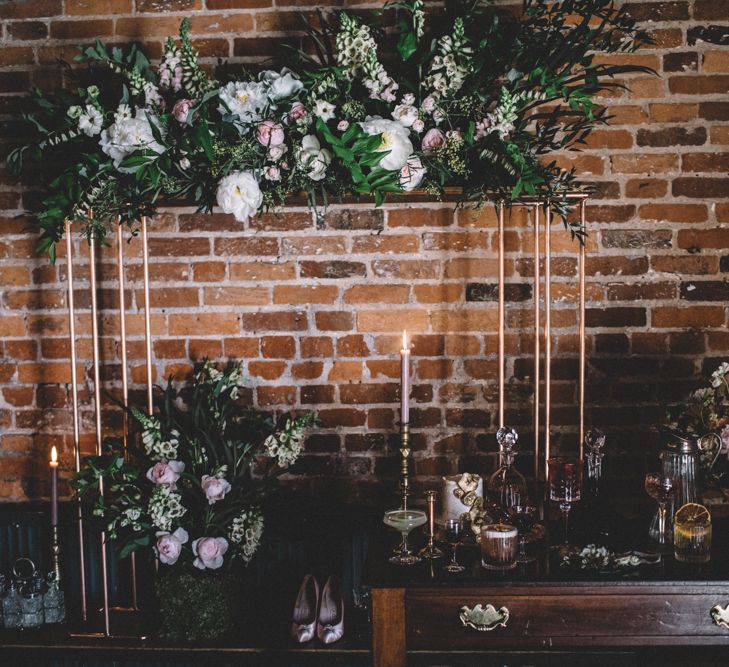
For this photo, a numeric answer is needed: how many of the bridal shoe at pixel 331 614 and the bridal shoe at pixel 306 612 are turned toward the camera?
2

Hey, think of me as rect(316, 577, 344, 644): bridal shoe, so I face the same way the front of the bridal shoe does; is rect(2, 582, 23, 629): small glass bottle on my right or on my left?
on my right

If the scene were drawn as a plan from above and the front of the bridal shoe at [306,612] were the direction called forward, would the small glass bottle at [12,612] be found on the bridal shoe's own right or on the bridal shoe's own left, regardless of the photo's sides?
on the bridal shoe's own right

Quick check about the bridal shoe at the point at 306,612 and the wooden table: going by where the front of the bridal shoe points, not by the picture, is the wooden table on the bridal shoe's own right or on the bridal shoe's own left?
on the bridal shoe's own left

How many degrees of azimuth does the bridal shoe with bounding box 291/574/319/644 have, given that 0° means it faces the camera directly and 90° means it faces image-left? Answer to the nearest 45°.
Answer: approximately 0°
